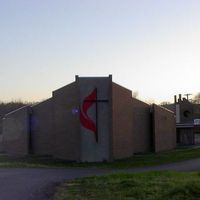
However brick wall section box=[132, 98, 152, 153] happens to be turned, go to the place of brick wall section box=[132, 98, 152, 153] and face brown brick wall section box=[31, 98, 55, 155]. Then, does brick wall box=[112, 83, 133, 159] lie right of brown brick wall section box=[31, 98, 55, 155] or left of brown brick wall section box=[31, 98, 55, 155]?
left

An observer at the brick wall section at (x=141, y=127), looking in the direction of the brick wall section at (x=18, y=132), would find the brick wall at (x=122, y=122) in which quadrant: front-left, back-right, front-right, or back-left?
front-left

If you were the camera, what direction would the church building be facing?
facing the viewer

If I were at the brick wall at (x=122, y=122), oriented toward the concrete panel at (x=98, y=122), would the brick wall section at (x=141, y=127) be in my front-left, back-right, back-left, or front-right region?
back-right
